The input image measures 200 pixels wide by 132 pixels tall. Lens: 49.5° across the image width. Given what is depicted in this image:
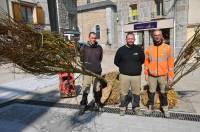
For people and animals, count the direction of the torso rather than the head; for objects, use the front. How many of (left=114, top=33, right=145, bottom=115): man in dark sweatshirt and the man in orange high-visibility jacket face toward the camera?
2

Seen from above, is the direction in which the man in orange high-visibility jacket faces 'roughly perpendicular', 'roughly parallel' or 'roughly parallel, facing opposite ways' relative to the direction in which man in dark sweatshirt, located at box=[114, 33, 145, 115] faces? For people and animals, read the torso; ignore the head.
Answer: roughly parallel

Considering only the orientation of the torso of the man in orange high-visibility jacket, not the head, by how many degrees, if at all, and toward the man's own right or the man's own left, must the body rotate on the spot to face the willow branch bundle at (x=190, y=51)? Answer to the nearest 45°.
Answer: approximately 135° to the man's own left

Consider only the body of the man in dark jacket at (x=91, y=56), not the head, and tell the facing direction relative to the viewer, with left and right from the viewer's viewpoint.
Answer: facing the viewer

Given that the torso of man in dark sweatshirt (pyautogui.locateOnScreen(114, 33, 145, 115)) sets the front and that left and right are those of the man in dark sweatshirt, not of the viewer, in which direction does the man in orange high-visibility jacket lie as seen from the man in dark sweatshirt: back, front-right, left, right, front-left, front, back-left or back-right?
left

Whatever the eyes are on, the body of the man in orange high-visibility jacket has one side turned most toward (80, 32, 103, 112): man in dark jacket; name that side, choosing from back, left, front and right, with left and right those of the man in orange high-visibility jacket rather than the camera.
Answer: right

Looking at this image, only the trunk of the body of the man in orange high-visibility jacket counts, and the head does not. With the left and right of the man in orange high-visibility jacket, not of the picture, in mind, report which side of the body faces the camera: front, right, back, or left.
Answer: front

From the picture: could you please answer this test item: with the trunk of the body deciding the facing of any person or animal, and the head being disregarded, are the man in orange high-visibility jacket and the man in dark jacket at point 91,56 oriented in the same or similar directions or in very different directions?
same or similar directions

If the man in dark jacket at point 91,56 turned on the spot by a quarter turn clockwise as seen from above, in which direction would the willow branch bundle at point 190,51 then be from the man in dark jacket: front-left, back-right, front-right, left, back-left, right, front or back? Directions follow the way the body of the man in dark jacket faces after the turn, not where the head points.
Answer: back

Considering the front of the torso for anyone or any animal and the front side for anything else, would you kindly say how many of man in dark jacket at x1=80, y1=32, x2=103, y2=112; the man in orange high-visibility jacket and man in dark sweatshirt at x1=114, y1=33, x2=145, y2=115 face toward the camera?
3

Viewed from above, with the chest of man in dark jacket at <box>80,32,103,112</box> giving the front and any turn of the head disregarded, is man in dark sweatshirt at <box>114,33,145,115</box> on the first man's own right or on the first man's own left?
on the first man's own left
